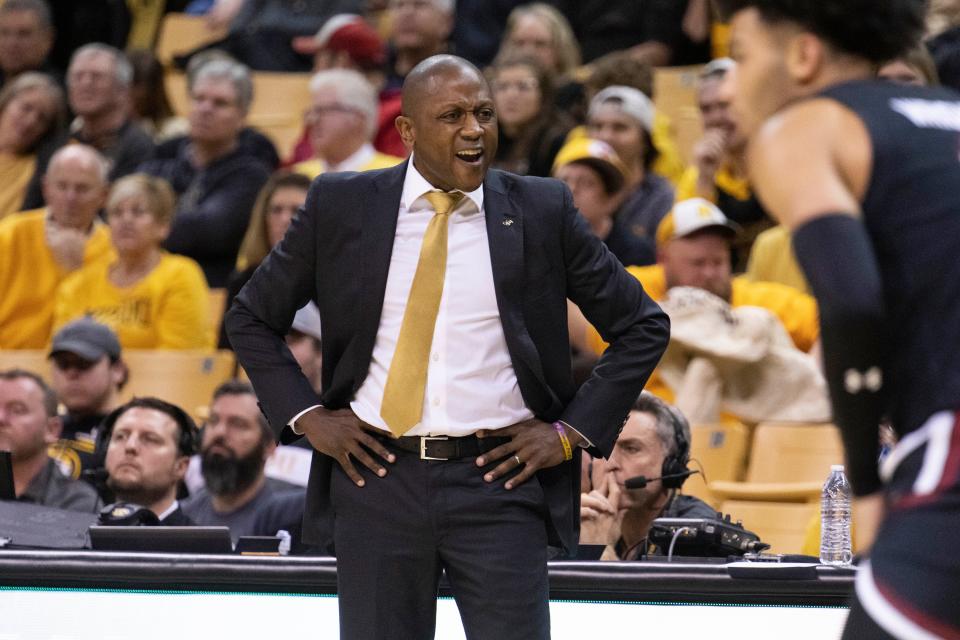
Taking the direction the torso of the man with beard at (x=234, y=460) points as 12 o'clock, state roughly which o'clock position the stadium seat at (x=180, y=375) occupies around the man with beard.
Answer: The stadium seat is roughly at 4 o'clock from the man with beard.

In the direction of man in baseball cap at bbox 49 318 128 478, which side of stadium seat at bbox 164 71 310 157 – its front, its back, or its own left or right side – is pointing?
front

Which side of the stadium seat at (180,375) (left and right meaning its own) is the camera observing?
front

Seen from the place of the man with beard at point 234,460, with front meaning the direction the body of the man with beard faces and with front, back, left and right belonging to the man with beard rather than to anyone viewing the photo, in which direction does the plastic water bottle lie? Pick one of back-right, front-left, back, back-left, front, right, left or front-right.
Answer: left

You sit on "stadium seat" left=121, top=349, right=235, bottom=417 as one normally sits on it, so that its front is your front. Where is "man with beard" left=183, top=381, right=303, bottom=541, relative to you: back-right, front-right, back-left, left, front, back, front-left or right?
front

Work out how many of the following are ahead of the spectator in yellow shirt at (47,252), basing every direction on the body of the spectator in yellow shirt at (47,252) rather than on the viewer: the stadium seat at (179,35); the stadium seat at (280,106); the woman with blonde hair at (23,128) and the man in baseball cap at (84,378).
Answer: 1

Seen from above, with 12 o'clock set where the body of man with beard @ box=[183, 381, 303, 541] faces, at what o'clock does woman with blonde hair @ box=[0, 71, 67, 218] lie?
The woman with blonde hair is roughly at 4 o'clock from the man with beard.

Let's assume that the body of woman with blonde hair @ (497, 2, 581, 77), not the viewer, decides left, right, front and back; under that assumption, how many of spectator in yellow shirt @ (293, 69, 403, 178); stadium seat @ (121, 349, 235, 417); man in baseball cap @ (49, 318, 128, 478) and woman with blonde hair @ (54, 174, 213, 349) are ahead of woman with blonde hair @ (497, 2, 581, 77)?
4

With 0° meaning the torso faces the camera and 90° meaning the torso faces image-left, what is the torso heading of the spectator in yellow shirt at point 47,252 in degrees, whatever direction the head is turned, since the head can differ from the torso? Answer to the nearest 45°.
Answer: approximately 0°

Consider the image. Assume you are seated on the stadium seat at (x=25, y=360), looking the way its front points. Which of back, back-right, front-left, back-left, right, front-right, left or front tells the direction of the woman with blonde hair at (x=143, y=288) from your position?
left

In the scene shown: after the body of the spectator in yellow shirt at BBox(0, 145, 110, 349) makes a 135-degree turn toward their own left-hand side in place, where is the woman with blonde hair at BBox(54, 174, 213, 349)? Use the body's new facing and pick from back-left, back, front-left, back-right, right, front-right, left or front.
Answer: right

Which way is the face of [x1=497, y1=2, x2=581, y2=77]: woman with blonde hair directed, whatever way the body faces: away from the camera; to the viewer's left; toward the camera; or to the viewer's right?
toward the camera

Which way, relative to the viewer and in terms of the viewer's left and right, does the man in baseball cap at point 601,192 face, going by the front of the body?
facing the viewer and to the left of the viewer

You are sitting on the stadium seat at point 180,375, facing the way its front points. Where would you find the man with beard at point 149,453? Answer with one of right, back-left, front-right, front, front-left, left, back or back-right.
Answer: front

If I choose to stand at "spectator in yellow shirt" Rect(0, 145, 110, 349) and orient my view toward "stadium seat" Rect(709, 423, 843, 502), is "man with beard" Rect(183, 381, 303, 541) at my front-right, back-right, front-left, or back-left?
front-right

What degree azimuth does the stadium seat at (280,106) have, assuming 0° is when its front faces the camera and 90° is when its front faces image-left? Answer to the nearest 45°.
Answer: approximately 0°

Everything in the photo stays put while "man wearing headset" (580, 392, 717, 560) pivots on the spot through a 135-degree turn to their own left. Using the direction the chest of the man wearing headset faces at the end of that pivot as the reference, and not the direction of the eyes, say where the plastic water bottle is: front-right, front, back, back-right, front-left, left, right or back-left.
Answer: front-right
